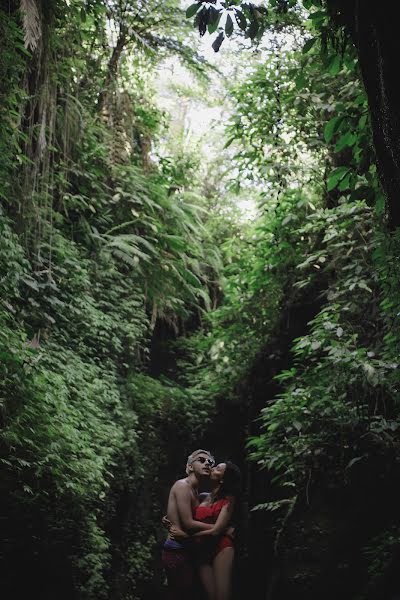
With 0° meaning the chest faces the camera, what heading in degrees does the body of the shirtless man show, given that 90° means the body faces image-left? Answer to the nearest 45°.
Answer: approximately 270°
